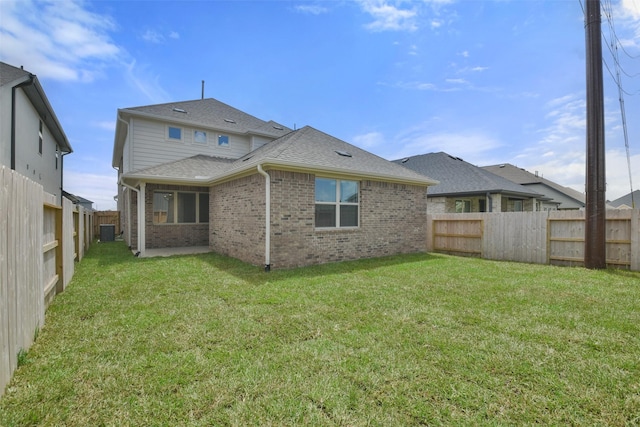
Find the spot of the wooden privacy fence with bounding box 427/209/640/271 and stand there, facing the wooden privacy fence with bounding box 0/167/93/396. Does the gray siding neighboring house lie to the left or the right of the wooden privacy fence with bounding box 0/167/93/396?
right

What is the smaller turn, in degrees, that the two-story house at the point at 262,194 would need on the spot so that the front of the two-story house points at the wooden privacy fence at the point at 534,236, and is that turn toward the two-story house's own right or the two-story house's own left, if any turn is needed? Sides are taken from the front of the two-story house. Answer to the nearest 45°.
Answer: approximately 135° to the two-story house's own right

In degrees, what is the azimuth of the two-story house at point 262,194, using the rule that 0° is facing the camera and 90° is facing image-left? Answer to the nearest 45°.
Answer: approximately 135°

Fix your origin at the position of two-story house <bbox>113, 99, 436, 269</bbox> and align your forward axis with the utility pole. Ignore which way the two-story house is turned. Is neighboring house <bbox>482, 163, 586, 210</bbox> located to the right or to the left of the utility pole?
left

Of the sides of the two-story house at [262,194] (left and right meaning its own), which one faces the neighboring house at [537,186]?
right

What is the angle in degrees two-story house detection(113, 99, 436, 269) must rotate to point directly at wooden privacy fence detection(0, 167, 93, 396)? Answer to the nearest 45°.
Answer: approximately 135° to its left

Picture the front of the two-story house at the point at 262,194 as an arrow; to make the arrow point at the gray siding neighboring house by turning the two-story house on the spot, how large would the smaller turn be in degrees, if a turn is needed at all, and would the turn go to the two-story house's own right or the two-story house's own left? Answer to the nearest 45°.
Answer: approximately 45° to the two-story house's own left

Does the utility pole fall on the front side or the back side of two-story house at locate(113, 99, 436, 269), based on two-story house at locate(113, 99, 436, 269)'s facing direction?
on the back side
